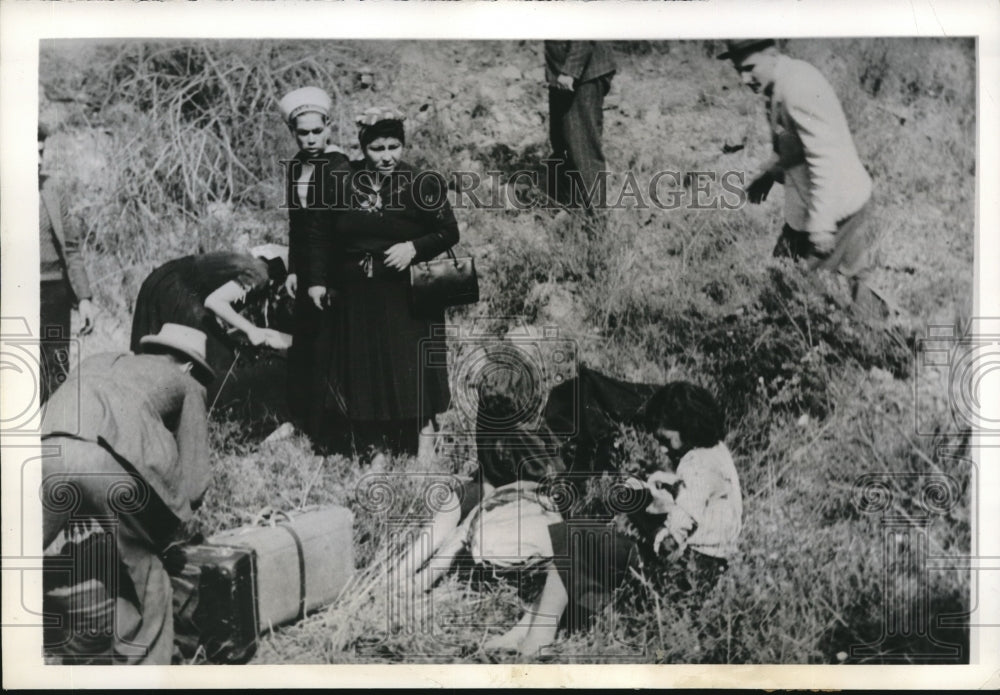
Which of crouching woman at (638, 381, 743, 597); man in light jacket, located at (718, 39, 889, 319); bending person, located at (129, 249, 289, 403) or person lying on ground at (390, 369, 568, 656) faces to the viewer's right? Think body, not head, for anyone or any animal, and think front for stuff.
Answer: the bending person

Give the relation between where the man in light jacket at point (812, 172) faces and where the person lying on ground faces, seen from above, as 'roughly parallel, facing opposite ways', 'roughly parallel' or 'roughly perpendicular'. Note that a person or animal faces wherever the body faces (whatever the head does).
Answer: roughly perpendicular

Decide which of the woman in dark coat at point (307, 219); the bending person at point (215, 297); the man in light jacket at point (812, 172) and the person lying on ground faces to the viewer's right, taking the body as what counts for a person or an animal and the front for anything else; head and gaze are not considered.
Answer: the bending person

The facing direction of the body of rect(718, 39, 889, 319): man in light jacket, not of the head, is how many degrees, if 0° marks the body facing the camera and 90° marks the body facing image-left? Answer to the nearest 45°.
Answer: approximately 90°

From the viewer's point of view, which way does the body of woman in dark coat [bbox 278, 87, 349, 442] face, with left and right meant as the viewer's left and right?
facing the viewer

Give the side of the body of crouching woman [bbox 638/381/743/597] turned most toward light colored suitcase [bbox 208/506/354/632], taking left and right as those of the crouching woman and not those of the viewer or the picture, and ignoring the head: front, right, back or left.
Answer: front

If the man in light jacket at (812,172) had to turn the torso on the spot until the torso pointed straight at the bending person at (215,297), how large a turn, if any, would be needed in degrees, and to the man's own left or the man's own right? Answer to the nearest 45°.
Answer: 0° — they already face them

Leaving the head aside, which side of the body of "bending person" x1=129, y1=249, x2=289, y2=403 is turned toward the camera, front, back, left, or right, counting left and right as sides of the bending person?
right

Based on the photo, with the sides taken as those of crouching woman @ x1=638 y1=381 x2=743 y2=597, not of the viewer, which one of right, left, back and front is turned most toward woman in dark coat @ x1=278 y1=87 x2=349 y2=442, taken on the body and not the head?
front

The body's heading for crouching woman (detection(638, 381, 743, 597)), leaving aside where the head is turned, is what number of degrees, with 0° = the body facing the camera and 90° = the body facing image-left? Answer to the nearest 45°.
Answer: approximately 90°

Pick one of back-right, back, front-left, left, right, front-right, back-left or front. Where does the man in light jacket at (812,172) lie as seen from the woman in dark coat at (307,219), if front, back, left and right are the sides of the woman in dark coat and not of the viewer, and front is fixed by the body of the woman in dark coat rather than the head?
left
